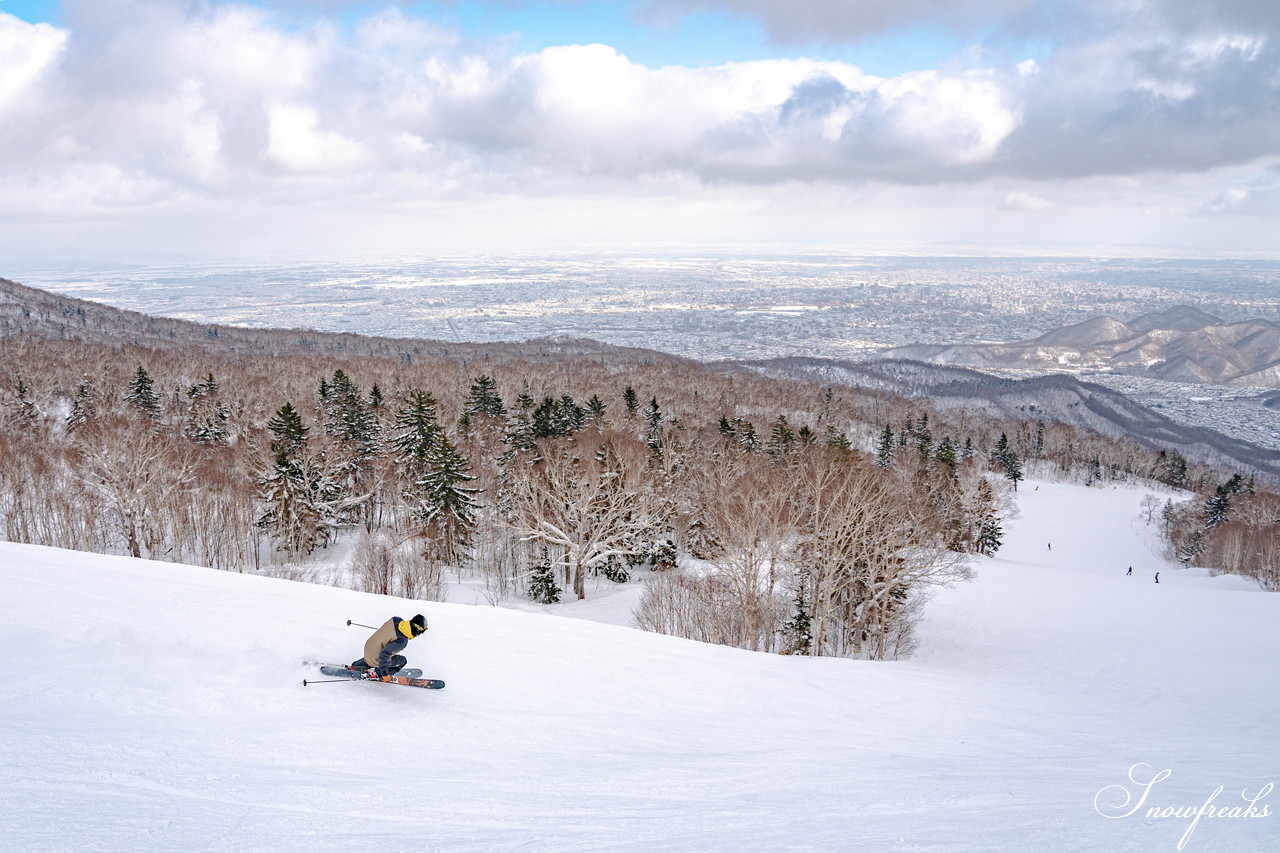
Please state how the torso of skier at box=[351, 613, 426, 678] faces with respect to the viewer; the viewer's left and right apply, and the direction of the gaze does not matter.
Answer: facing to the right of the viewer

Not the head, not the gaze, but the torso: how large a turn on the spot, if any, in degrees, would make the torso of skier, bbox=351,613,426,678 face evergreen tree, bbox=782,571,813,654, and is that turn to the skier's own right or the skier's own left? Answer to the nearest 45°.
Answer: approximately 45° to the skier's own left

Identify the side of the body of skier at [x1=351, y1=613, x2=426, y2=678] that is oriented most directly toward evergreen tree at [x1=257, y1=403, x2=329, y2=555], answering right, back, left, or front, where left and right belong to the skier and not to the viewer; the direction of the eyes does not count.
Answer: left

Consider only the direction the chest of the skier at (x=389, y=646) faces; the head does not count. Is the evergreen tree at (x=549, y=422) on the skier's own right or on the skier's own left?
on the skier's own left

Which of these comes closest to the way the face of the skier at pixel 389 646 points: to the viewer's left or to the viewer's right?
to the viewer's right

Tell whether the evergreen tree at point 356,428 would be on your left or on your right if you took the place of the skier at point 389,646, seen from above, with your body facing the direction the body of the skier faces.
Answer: on your left

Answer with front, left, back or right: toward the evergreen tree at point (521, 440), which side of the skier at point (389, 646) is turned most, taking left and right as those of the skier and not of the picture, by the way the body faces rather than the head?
left
